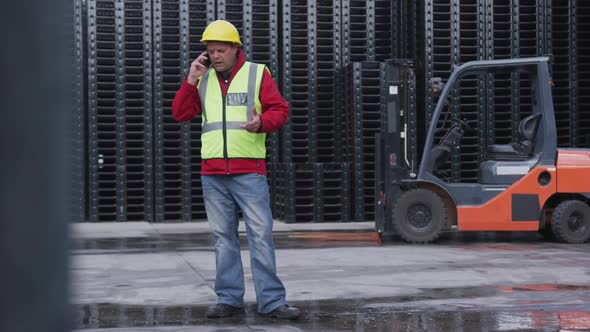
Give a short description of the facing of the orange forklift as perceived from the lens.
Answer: facing to the left of the viewer

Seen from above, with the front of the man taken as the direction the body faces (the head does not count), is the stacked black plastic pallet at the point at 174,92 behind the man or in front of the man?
behind

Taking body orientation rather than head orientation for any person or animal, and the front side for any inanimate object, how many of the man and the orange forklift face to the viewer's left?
1

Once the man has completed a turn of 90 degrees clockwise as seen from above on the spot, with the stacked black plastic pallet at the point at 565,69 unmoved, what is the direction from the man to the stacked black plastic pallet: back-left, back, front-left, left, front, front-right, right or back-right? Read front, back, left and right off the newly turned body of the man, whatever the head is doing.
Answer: back-right

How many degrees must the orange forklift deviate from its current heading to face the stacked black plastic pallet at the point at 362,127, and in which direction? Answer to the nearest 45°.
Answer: approximately 45° to its right

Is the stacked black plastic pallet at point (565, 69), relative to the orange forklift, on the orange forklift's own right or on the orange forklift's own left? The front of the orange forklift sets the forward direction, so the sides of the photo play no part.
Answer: on the orange forklift's own right

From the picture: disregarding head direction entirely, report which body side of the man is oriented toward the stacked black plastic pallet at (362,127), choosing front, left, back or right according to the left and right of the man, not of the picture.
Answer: back

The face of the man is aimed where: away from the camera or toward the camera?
toward the camera

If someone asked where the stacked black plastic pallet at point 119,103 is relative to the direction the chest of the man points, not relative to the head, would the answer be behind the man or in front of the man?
behind

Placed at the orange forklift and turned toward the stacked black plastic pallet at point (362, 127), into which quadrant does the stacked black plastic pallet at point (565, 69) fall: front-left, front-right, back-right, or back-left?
front-right

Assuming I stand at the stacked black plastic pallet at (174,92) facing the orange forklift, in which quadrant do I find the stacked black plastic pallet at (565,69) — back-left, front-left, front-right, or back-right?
front-left

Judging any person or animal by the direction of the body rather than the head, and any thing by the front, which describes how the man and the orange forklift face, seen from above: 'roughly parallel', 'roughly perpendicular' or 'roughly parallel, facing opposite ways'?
roughly perpendicular

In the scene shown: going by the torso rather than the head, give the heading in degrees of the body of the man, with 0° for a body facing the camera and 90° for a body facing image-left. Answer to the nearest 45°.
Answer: approximately 0°

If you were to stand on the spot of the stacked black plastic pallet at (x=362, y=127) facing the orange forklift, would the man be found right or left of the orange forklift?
right

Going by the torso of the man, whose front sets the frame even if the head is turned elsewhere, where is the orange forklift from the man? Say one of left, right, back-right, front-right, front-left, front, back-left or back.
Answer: back-left
